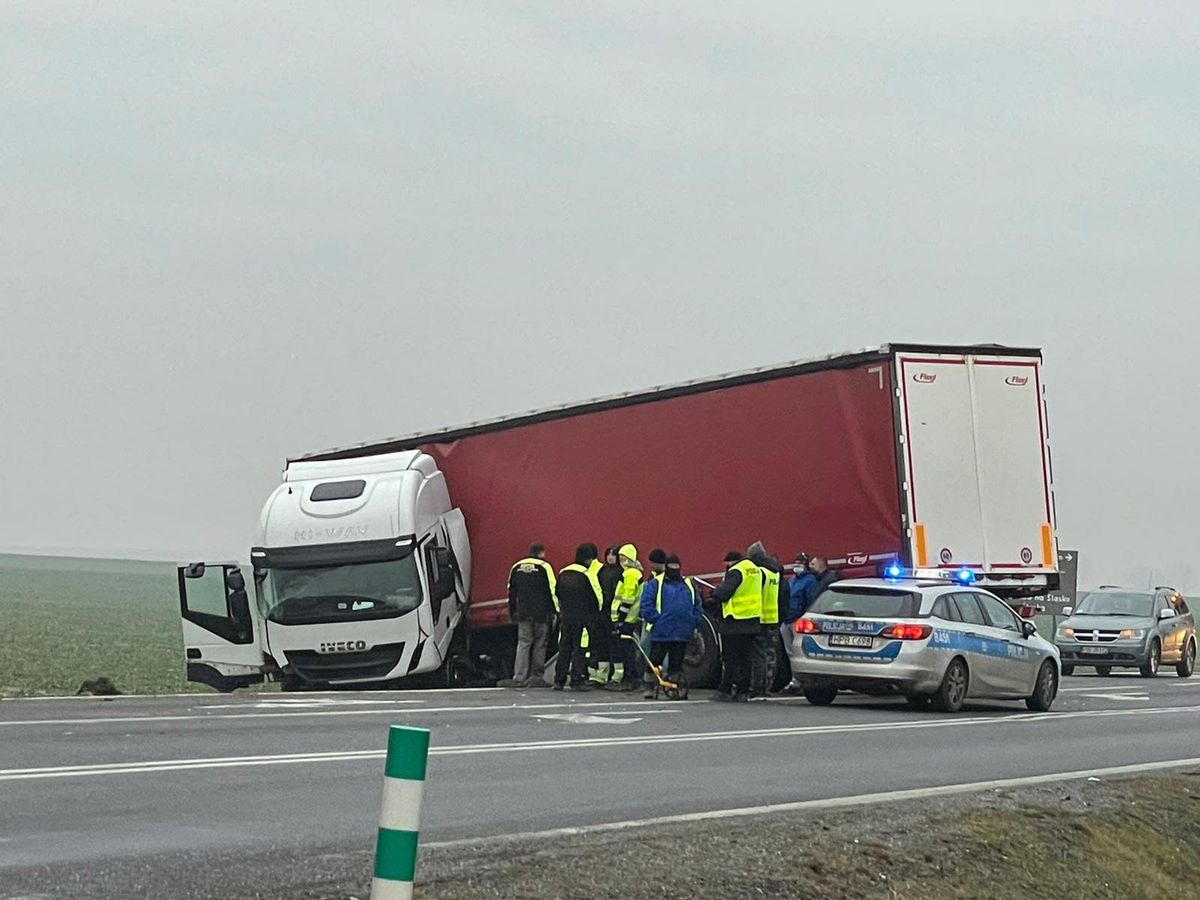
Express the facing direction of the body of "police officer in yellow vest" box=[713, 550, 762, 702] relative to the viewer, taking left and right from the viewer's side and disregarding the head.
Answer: facing away from the viewer and to the left of the viewer

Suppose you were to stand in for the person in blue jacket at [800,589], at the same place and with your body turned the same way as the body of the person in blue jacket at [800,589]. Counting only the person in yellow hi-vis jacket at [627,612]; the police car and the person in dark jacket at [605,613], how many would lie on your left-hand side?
1

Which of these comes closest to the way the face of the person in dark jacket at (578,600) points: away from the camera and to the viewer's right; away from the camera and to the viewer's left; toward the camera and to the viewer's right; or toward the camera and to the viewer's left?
away from the camera and to the viewer's right

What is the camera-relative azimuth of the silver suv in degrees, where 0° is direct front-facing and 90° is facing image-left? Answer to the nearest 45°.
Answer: approximately 45°

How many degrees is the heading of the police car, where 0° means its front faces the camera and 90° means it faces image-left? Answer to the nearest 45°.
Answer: approximately 225°

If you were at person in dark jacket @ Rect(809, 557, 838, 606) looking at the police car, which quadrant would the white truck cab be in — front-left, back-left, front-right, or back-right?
back-right

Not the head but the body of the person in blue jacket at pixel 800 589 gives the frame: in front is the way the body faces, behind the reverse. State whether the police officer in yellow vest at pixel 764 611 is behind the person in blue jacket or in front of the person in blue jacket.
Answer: in front

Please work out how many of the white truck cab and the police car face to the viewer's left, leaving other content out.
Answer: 0

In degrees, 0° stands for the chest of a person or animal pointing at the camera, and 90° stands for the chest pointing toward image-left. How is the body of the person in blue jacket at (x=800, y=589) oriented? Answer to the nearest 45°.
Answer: approximately 45°

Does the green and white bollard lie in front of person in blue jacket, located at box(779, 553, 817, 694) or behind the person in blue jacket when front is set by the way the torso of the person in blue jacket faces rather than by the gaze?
in front

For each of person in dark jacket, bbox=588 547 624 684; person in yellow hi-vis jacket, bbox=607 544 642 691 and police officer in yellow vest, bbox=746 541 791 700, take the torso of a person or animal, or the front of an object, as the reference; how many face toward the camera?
1
